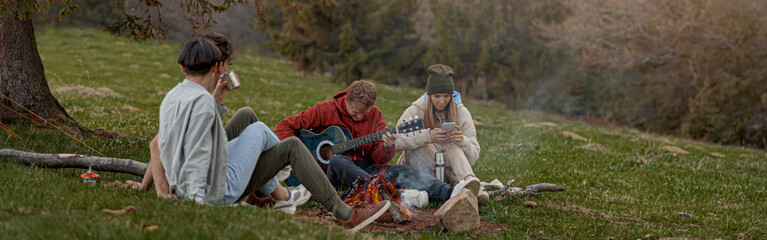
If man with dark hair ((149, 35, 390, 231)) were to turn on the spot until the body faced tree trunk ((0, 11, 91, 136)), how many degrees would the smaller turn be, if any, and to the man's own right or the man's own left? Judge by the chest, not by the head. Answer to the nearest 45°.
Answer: approximately 90° to the man's own left

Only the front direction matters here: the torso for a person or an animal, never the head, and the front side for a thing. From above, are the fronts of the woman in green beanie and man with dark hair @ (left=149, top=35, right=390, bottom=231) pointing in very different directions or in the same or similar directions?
very different directions

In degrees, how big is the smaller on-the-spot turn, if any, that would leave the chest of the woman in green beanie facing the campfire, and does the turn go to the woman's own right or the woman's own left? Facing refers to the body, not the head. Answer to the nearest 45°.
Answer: approximately 45° to the woman's own right

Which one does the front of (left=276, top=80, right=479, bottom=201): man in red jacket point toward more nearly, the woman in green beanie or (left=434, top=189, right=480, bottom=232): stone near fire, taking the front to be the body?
the stone near fire

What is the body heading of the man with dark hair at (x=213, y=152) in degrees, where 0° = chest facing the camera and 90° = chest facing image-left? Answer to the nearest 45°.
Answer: approximately 225°

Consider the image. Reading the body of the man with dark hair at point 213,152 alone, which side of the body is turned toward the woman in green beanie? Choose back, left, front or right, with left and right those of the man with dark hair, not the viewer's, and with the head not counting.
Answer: front

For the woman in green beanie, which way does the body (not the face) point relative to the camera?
toward the camera

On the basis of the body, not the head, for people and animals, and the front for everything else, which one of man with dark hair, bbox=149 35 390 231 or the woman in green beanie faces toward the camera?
the woman in green beanie

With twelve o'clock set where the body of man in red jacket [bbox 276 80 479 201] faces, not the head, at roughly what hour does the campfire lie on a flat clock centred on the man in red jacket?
The campfire is roughly at 1 o'clock from the man in red jacket.

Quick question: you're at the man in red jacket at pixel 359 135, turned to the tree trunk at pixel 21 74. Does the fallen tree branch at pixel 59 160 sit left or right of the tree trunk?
left

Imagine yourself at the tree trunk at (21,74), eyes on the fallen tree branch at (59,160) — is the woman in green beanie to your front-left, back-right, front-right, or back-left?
front-left

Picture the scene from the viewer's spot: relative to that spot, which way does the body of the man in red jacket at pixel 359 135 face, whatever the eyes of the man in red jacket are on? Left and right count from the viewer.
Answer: facing the viewer and to the right of the viewer

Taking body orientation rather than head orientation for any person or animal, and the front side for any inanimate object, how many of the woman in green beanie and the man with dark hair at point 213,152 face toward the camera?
1

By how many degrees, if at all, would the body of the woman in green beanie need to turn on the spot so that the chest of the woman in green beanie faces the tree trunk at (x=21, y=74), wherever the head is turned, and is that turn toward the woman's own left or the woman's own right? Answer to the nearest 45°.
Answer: approximately 90° to the woman's own right
